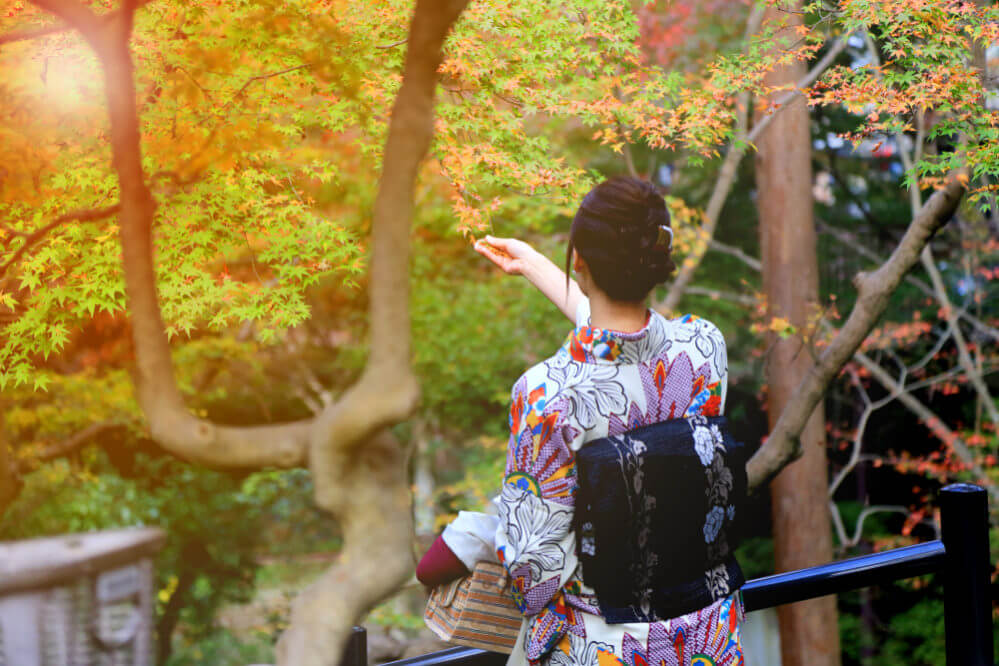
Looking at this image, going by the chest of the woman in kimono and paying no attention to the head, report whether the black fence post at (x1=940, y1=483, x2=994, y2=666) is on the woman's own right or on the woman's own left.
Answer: on the woman's own right

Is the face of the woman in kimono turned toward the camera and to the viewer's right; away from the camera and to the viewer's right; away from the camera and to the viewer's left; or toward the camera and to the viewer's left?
away from the camera and to the viewer's left

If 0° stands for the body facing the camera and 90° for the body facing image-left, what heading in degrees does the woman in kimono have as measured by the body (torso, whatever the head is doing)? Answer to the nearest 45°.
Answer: approximately 135°

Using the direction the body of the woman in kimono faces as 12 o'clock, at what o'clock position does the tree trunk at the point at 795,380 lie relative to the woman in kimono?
The tree trunk is roughly at 2 o'clock from the woman in kimono.
